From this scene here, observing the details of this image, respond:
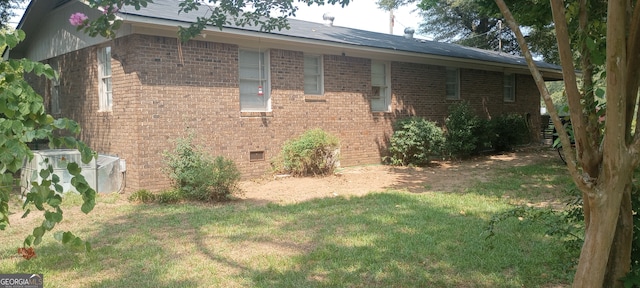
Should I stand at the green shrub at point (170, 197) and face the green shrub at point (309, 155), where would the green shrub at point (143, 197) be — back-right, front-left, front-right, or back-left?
back-left
